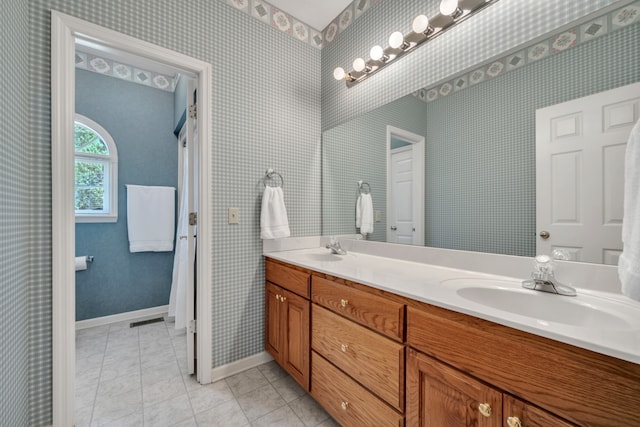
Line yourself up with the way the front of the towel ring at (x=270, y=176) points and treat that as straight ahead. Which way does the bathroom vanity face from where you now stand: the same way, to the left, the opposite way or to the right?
to the right

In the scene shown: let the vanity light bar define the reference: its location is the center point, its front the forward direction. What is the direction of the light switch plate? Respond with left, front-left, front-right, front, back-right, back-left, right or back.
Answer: front-right

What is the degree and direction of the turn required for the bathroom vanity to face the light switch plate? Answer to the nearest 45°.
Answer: approximately 45° to its right

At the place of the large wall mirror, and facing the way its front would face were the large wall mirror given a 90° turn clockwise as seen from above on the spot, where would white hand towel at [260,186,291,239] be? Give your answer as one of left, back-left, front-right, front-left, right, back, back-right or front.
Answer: front-left

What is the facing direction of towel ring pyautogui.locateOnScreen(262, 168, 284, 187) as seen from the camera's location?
facing the viewer

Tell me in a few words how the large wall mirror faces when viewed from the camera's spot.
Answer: facing the viewer and to the left of the viewer

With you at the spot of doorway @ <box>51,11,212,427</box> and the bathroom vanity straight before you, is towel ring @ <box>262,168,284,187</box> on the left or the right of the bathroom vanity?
left

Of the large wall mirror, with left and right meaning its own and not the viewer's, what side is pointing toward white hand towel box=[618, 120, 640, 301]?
left

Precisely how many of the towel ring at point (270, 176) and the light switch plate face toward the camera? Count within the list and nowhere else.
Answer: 2

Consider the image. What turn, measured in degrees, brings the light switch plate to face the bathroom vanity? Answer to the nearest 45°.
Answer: approximately 45° to its left

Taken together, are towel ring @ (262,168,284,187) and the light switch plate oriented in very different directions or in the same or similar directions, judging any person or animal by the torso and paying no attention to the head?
same or similar directions

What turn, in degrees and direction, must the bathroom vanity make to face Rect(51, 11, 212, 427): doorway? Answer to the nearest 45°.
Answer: approximately 45° to its right

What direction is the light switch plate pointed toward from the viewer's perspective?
toward the camera
